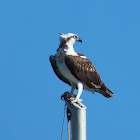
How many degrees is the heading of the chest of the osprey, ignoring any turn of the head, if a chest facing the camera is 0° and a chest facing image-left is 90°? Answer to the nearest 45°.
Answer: approximately 45°
